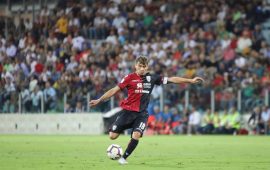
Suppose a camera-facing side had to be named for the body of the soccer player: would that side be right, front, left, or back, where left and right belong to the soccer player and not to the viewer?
front

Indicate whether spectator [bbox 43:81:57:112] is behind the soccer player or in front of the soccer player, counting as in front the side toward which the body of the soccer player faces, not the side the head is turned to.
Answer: behind
